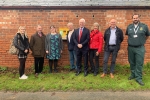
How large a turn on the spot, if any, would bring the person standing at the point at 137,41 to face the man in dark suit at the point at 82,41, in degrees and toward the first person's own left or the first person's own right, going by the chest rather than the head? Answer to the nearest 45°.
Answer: approximately 90° to the first person's own right

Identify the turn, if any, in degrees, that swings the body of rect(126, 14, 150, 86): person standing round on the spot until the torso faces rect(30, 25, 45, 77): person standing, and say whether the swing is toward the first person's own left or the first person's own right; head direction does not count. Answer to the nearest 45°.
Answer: approximately 90° to the first person's own right

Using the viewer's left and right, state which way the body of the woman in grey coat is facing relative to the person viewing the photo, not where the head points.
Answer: facing the viewer

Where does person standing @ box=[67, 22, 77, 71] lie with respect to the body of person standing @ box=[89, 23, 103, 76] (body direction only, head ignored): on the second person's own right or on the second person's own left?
on the second person's own right

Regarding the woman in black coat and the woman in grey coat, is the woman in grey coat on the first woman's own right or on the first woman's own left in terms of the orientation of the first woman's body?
on the first woman's own left

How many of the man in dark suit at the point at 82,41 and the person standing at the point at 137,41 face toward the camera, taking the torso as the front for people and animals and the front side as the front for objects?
2

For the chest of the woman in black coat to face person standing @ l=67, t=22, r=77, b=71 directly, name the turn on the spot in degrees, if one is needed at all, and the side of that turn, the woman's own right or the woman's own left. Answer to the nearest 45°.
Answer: approximately 45° to the woman's own left

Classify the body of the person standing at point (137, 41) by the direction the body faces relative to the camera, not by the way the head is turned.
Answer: toward the camera

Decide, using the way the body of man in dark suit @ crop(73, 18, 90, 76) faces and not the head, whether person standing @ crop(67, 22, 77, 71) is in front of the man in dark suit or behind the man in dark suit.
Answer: behind

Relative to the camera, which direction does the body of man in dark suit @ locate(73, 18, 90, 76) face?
toward the camera

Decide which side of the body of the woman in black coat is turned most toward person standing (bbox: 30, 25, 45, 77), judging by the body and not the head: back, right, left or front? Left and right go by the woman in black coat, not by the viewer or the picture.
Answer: left

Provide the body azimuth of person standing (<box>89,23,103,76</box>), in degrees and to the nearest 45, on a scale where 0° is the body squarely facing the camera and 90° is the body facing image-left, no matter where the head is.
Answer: approximately 45°
